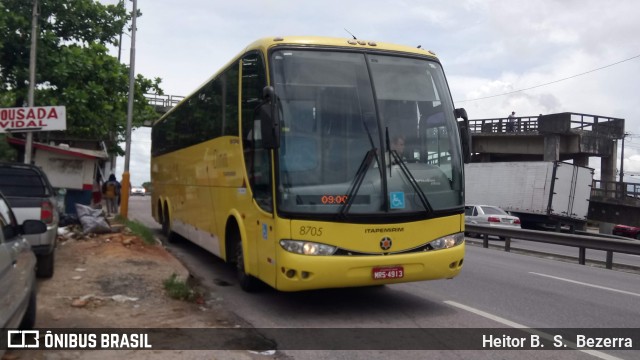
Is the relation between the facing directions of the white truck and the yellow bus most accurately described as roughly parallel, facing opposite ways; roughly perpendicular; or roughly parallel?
roughly parallel, facing opposite ways

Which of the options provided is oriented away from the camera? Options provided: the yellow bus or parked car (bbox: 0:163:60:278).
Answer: the parked car

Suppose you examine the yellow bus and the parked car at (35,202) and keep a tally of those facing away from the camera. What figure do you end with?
1

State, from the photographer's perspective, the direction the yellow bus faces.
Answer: facing the viewer and to the right of the viewer

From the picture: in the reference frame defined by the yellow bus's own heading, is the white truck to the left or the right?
on its left

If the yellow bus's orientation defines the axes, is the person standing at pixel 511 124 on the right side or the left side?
on its left

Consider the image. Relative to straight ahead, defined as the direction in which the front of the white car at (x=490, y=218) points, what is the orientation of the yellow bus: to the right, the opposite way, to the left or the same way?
the opposite way

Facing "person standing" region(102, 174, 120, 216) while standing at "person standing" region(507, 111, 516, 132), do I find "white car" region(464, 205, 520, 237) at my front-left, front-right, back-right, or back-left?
front-left

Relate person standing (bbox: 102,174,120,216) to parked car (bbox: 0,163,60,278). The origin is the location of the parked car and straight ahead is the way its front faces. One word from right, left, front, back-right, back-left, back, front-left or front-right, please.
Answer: front

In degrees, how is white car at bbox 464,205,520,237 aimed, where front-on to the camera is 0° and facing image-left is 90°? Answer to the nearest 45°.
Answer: approximately 135°

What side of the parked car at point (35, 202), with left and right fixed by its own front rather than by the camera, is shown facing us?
back

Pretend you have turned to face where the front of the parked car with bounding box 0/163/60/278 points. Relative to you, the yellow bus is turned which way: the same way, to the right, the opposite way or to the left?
the opposite way

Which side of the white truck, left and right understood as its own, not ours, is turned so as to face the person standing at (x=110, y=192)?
left

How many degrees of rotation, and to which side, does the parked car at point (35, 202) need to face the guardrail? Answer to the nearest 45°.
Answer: approximately 90° to its right

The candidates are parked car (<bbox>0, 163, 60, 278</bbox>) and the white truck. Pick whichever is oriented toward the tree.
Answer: the parked car

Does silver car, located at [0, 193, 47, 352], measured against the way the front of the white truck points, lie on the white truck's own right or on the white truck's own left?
on the white truck's own left
